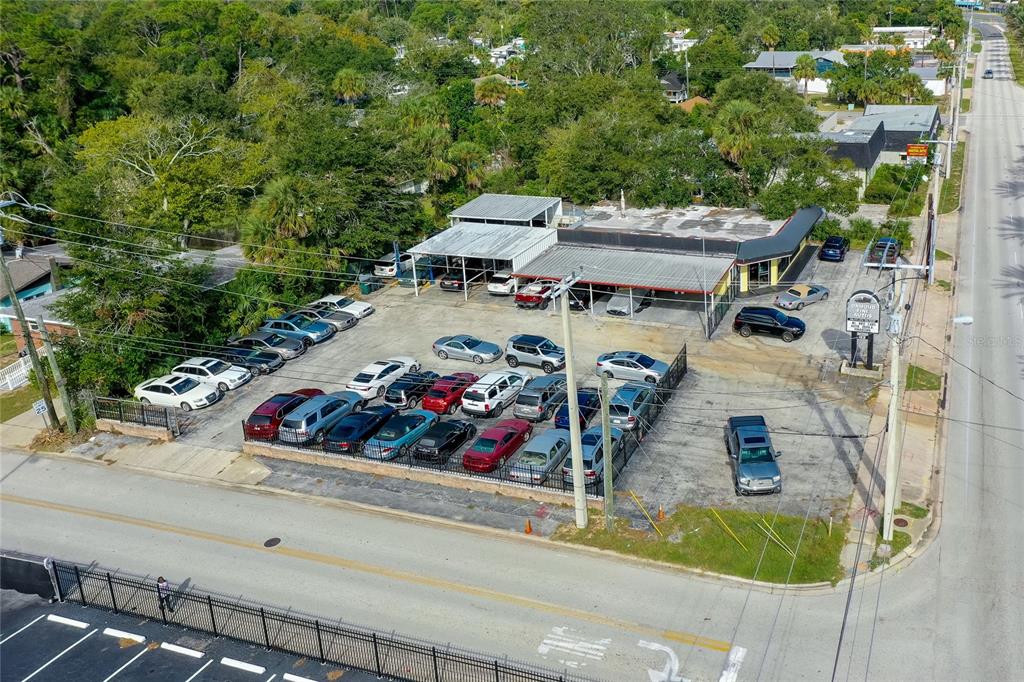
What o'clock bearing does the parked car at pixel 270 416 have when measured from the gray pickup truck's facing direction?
The parked car is roughly at 3 o'clock from the gray pickup truck.

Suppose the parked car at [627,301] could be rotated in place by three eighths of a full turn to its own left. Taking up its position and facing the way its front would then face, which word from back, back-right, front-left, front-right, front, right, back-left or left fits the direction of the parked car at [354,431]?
back-right

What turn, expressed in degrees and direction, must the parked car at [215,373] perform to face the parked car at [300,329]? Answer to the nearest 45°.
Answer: approximately 90° to its left

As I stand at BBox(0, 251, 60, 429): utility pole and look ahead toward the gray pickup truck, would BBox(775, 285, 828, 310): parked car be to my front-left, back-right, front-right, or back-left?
front-left

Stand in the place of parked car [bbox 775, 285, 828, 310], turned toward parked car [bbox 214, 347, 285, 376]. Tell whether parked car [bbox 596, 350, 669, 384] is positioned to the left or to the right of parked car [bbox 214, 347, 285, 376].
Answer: left

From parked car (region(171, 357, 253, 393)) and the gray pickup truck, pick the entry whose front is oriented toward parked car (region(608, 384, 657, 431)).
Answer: parked car (region(171, 357, 253, 393))

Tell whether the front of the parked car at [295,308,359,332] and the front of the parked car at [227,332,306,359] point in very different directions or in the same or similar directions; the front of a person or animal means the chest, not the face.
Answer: same or similar directions

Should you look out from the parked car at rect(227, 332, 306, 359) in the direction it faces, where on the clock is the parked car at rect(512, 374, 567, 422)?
the parked car at rect(512, 374, 567, 422) is roughly at 12 o'clock from the parked car at rect(227, 332, 306, 359).

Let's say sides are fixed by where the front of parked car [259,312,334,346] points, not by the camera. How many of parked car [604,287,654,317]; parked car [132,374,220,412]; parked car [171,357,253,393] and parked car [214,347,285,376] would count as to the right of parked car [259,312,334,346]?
3

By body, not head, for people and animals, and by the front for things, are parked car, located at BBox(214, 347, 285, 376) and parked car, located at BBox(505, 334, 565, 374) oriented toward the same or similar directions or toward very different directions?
same or similar directions

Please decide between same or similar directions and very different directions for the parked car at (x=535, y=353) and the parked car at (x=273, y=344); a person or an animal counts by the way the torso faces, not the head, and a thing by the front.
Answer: same or similar directions

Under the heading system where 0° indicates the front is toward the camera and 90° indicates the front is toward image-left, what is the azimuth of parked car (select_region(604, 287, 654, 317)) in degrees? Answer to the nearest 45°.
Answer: approximately 45°

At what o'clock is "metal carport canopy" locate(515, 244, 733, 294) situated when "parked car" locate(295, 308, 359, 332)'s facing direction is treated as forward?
The metal carport canopy is roughly at 11 o'clock from the parked car.

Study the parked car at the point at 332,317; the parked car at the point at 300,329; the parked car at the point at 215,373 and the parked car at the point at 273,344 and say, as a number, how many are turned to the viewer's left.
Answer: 0

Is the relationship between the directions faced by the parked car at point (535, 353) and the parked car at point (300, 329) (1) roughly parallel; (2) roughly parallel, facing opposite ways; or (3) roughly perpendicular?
roughly parallel

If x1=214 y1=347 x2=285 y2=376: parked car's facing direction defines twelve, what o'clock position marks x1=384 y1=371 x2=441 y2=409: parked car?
x1=384 y1=371 x2=441 y2=409: parked car is roughly at 12 o'clock from x1=214 y1=347 x2=285 y2=376: parked car.

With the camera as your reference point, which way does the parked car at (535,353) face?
facing the viewer and to the right of the viewer

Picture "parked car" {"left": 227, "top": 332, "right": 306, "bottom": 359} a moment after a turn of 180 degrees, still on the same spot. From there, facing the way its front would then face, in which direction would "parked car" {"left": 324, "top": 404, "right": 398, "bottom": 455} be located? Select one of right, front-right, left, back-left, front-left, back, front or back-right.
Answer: back-left

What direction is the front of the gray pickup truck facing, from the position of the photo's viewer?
facing the viewer
